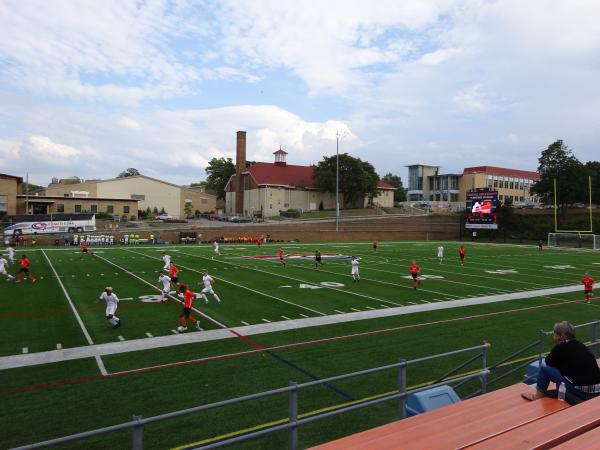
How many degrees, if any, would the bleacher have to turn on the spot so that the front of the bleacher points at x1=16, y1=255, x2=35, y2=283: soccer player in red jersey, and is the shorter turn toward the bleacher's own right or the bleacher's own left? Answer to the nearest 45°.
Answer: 0° — it already faces them

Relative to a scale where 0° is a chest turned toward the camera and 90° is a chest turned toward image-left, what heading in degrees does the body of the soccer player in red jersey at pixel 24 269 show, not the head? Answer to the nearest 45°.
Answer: approximately 90°

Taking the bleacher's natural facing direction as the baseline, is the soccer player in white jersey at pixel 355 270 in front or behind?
in front

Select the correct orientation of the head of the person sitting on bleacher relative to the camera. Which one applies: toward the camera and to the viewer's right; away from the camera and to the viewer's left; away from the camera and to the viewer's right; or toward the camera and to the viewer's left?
away from the camera and to the viewer's left

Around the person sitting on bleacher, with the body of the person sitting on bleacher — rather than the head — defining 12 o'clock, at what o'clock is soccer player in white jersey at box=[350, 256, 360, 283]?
The soccer player in white jersey is roughly at 2 o'clock from the person sitting on bleacher.

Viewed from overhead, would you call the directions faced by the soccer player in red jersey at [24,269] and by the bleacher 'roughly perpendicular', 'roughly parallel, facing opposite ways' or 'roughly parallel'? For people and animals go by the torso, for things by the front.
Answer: roughly perpendicular

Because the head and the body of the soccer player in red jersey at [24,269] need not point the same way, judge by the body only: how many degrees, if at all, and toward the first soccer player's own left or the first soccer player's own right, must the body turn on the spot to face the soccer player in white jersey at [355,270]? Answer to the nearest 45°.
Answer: approximately 135° to the first soccer player's own left

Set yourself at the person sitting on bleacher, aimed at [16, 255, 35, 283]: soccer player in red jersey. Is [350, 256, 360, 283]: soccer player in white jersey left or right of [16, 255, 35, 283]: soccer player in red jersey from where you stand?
right

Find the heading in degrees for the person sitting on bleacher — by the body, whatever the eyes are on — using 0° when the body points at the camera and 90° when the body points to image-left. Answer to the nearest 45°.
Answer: approximately 90°

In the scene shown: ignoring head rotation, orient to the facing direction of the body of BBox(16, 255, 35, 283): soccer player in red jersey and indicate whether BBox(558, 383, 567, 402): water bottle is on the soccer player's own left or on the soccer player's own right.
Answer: on the soccer player's own left

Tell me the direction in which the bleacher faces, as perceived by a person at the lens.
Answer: facing away from the viewer and to the left of the viewer

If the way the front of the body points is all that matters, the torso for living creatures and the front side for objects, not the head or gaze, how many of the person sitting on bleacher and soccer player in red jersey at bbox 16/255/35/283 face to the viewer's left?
2

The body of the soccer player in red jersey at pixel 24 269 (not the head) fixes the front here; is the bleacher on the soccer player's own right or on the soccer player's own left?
on the soccer player's own left

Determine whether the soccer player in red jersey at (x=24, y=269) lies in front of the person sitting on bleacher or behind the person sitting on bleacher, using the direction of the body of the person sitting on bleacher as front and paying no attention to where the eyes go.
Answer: in front
